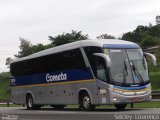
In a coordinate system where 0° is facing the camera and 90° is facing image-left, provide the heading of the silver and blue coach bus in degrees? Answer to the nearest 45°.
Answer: approximately 315°
